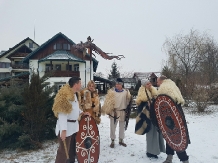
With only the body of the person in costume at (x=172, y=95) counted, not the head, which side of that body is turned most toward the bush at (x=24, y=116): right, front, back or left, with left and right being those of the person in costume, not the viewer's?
front

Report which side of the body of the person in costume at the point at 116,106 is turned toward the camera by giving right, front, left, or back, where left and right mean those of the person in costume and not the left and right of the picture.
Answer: front

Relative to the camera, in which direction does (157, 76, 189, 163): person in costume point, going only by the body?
to the viewer's left

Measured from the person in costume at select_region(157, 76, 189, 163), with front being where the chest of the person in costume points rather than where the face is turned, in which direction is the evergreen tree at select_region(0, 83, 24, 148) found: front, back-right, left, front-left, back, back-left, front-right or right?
front

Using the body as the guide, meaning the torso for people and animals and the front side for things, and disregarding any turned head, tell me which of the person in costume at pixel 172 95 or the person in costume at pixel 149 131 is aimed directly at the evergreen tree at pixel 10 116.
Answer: the person in costume at pixel 172 95

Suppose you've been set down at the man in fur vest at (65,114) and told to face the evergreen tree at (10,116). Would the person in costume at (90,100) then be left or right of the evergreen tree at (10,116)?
right

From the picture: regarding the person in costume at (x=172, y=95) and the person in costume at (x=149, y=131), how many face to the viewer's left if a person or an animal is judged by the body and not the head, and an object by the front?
1

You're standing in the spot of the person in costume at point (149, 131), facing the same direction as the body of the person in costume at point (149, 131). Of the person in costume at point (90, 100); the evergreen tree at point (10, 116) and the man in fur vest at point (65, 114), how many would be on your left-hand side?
0

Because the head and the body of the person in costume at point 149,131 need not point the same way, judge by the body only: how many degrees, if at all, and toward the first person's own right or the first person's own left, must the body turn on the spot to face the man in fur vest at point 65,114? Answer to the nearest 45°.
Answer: approximately 90° to the first person's own right

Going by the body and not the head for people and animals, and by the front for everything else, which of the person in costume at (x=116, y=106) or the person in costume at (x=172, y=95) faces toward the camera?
the person in costume at (x=116, y=106)
